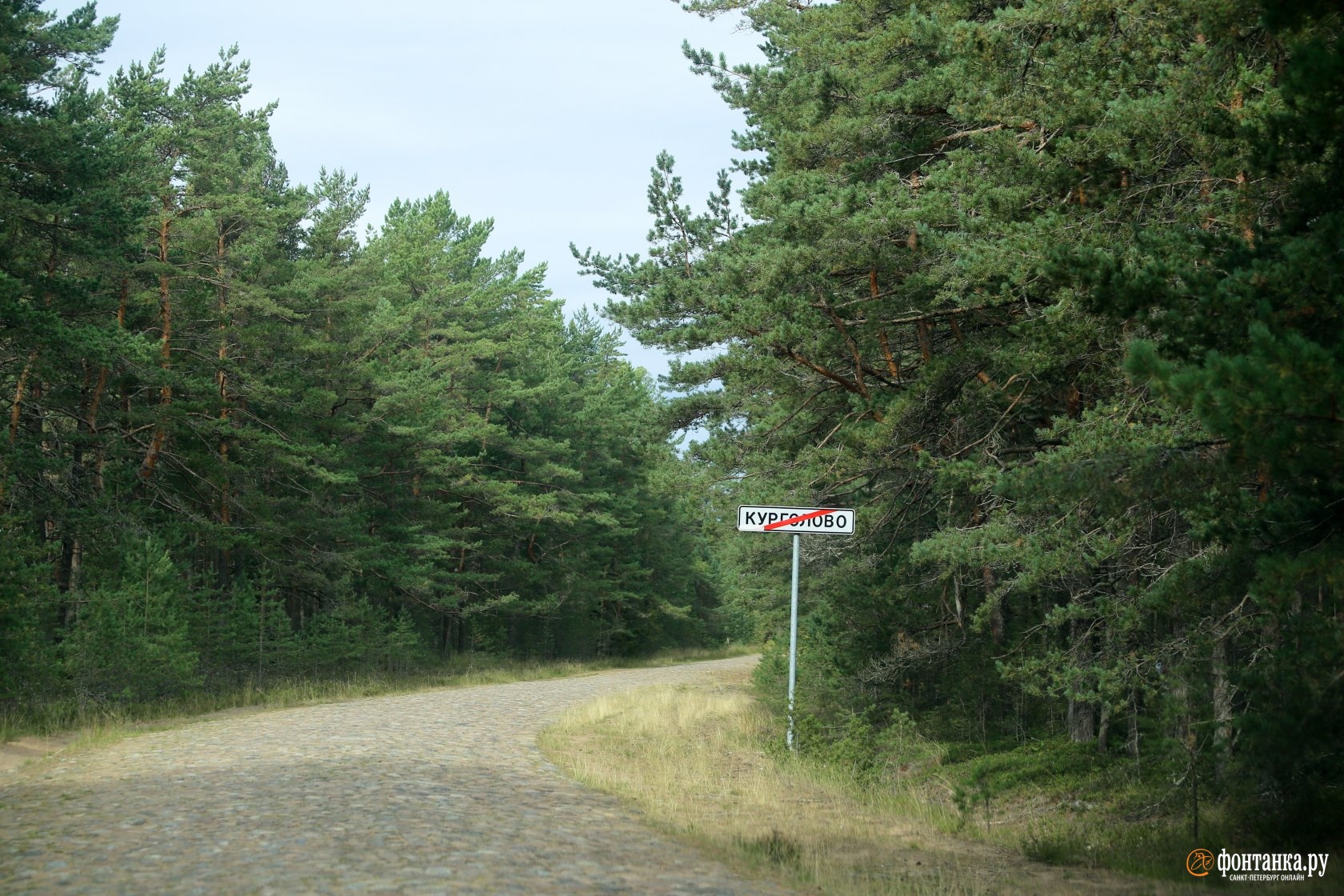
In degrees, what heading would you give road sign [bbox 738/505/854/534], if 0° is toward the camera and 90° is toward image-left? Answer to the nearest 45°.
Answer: approximately 0°
